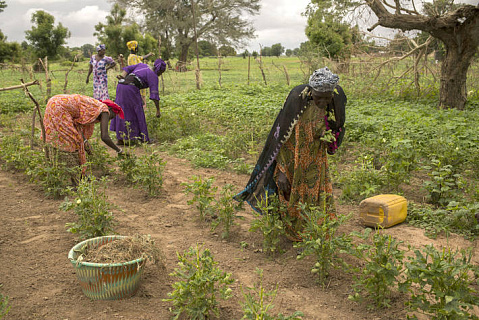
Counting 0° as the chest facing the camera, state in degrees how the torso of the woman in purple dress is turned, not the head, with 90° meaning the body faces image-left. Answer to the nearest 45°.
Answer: approximately 270°

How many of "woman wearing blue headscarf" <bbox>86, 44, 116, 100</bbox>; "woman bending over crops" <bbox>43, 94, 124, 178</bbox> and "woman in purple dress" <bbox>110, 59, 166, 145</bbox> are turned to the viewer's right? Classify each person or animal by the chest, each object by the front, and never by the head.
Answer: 2

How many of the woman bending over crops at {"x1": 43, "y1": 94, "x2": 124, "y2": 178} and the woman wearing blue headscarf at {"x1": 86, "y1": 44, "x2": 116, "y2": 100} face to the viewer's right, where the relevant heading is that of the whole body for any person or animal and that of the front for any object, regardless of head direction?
1

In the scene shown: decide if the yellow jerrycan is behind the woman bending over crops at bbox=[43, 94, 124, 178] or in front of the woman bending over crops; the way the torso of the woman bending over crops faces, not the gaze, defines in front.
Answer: in front

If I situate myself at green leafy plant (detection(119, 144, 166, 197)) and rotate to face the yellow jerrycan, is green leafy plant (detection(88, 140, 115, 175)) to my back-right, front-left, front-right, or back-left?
back-left

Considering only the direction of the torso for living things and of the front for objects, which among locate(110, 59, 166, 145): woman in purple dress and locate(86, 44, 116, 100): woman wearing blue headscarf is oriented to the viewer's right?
the woman in purple dress

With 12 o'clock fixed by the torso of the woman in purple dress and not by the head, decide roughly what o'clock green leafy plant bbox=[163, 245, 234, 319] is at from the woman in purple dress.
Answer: The green leafy plant is roughly at 3 o'clock from the woman in purple dress.

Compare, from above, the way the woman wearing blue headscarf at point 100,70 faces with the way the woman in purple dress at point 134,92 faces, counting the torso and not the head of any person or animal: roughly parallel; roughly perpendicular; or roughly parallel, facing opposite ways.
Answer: roughly perpendicular

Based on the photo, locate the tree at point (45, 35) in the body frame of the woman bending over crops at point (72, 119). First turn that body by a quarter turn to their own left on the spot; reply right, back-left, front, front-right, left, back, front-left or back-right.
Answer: front

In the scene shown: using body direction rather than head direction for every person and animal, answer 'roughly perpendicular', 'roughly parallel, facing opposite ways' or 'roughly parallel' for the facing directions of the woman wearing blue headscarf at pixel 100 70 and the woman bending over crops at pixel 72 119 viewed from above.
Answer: roughly perpendicular

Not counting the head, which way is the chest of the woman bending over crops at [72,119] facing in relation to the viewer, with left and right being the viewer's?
facing to the right of the viewer
